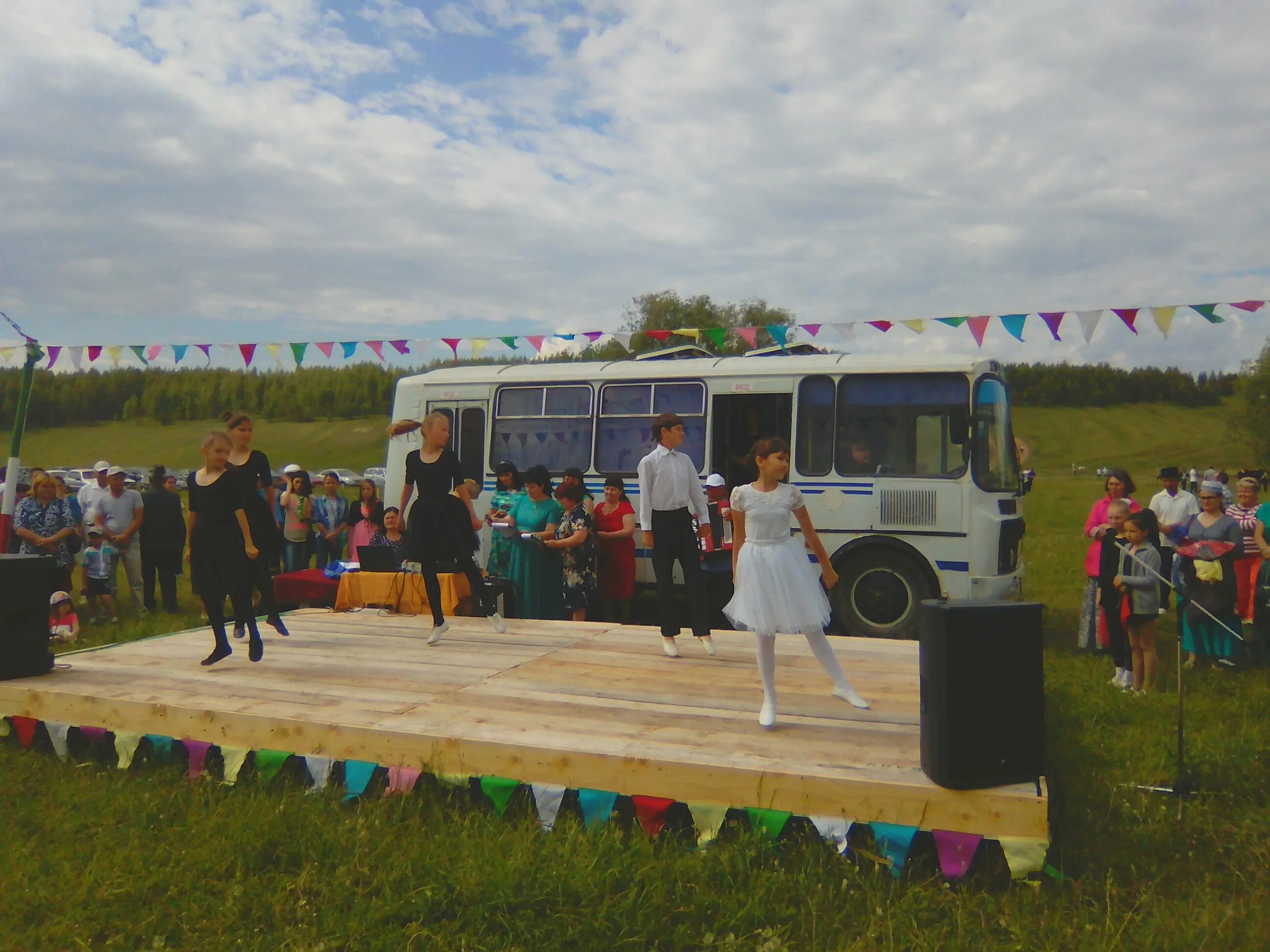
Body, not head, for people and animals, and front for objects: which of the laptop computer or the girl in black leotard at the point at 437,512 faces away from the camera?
the laptop computer

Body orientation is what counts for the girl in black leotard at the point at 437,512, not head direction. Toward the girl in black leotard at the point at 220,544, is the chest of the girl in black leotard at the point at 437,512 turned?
no

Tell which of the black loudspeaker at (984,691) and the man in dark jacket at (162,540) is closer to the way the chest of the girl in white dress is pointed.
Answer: the black loudspeaker

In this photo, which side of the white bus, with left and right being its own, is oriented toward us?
right

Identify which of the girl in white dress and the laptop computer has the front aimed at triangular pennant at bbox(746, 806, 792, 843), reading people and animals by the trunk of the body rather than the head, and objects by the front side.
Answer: the girl in white dress

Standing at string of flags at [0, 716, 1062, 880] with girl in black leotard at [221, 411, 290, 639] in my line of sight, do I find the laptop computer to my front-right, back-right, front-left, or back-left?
front-right

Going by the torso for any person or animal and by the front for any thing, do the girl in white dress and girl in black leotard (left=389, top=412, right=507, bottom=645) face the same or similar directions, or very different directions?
same or similar directions

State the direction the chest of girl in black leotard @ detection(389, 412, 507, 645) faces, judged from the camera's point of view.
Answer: toward the camera

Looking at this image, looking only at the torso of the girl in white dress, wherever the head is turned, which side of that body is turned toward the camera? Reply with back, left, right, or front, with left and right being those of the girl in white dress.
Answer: front

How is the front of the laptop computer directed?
away from the camera

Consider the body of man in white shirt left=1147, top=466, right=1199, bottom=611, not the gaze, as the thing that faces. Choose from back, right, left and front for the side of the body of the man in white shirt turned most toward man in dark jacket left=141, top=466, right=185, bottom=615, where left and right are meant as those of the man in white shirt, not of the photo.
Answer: right

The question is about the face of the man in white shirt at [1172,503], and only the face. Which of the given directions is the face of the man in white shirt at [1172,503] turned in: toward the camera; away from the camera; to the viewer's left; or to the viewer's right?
toward the camera

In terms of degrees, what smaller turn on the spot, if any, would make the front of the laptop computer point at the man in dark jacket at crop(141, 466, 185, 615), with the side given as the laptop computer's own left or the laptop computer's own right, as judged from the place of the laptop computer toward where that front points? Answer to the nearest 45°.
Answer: approximately 45° to the laptop computer's own left

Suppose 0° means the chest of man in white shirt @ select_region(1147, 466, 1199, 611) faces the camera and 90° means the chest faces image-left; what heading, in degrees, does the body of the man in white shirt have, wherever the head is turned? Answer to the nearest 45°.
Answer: approximately 0°

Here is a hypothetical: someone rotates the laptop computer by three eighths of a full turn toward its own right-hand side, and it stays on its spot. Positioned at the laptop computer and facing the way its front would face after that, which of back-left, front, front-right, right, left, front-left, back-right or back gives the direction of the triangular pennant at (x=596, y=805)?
front-right

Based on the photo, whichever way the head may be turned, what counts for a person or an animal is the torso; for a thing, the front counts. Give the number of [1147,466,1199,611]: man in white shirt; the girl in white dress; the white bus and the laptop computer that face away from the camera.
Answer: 1

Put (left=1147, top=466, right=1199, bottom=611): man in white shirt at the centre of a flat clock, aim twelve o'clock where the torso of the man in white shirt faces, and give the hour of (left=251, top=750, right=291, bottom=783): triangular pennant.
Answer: The triangular pennant is roughly at 1 o'clock from the man in white shirt.

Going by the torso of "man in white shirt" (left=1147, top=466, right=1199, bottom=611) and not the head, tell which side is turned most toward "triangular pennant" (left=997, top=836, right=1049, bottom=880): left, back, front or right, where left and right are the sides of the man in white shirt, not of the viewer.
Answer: front
